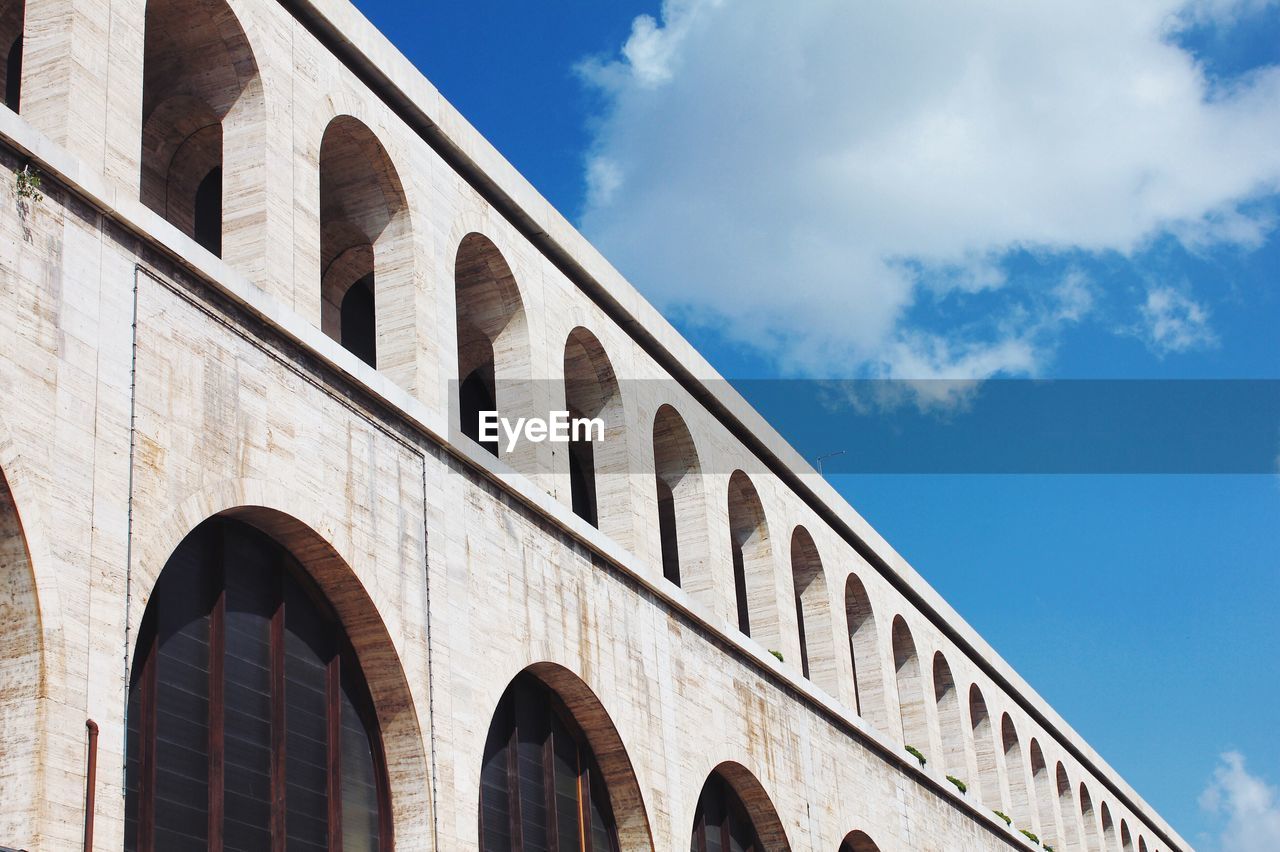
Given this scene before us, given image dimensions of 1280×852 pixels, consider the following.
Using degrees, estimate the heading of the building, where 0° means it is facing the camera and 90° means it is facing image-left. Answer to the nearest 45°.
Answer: approximately 315°
